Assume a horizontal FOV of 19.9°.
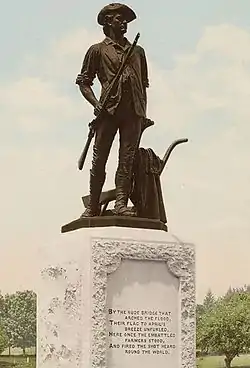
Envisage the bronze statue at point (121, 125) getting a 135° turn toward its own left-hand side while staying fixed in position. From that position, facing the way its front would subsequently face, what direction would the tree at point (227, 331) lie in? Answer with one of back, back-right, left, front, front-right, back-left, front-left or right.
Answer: front

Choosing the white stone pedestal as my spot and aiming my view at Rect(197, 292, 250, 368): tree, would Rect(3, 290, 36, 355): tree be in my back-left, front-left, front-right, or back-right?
front-left

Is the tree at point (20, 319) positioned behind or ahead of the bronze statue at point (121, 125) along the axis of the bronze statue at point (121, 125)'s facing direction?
behind

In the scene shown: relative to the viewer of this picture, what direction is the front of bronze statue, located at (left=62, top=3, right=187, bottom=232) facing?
facing the viewer and to the right of the viewer
